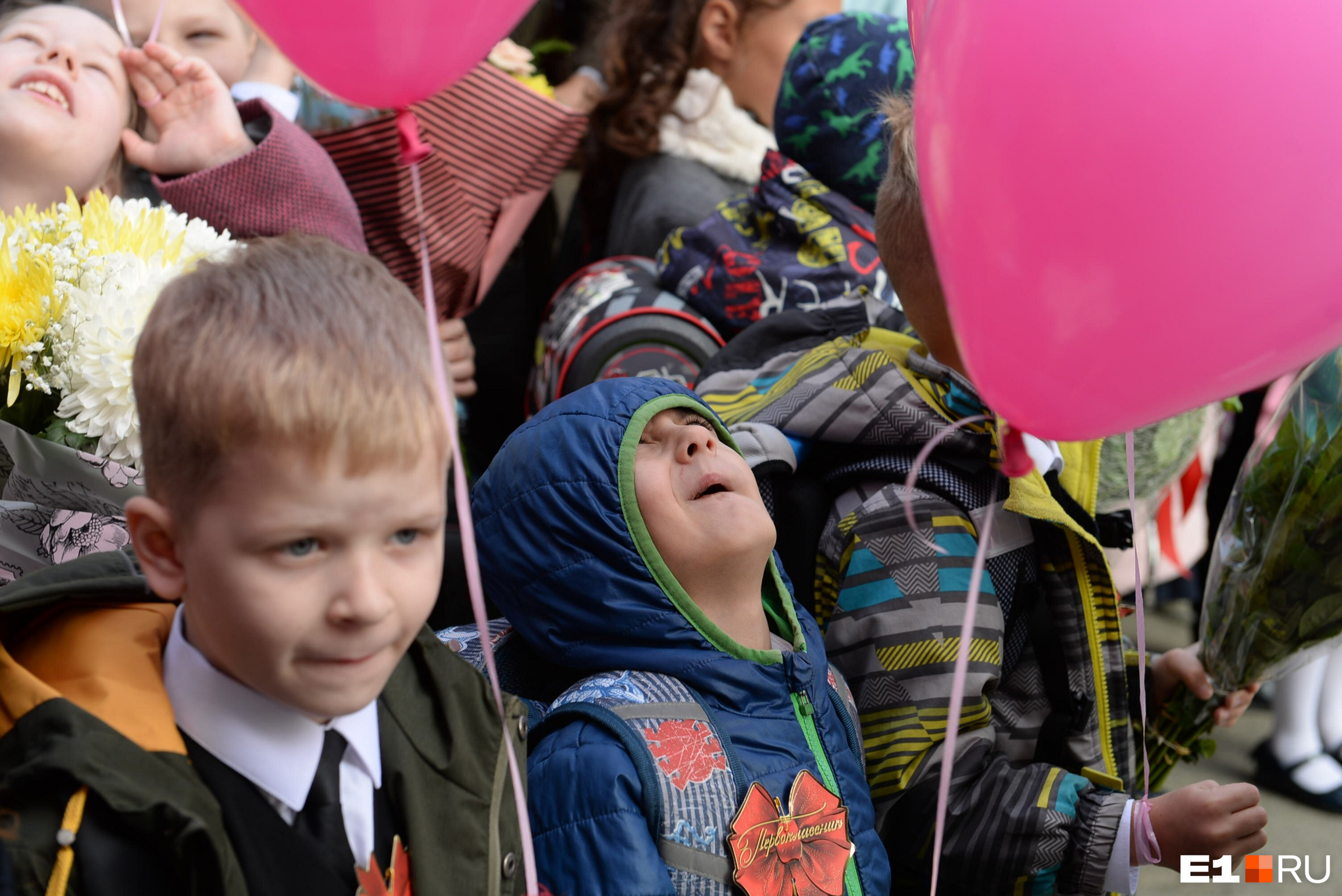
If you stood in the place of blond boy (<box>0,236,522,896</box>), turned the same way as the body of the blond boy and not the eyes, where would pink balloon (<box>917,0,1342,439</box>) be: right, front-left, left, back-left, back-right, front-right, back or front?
front-left

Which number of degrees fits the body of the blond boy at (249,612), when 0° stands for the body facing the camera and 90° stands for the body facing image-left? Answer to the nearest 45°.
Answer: approximately 315°

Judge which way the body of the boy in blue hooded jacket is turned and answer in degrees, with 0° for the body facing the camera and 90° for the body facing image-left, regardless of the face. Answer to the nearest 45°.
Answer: approximately 315°

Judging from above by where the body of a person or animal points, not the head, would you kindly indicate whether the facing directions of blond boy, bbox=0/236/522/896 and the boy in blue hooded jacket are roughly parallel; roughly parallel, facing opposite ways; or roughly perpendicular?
roughly parallel

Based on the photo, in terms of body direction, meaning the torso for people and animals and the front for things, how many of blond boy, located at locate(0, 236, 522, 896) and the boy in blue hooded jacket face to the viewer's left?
0
